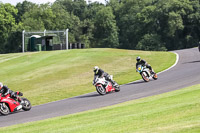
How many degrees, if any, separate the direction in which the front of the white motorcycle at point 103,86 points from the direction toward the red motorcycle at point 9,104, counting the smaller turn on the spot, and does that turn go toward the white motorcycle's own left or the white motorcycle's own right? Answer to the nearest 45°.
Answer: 0° — it already faces it

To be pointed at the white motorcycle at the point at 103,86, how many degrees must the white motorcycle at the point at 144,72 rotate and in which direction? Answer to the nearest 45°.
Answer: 0° — it already faces it

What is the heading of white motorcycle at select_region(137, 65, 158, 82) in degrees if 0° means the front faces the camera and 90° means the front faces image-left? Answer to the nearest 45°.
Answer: approximately 45°

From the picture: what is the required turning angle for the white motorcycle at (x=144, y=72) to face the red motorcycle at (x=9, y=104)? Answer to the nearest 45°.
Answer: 0° — it already faces it

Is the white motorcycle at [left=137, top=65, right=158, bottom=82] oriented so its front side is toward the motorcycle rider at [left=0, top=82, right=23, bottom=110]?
yes

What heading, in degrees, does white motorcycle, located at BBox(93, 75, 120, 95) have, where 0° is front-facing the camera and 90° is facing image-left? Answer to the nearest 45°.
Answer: approximately 45°
